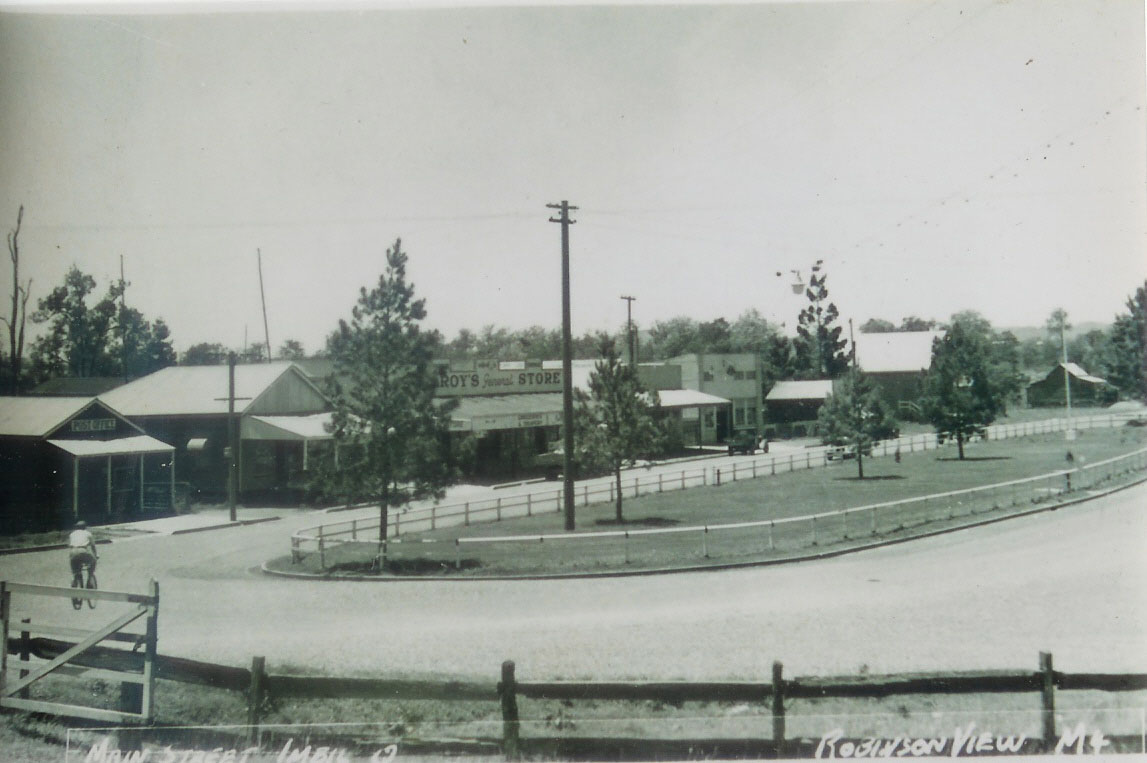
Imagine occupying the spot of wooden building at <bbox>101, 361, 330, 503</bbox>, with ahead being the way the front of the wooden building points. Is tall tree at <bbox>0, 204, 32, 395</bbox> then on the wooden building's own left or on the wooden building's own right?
on the wooden building's own right

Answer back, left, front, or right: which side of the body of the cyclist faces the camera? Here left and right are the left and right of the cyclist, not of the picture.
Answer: back

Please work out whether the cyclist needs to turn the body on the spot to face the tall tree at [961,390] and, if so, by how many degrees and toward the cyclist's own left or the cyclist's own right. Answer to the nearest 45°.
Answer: approximately 90° to the cyclist's own right

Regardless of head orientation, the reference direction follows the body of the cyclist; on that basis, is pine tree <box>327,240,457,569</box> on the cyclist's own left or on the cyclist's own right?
on the cyclist's own right

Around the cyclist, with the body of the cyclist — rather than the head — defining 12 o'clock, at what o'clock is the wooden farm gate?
The wooden farm gate is roughly at 6 o'clock from the cyclist.

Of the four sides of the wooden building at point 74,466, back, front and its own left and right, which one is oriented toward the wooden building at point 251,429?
left

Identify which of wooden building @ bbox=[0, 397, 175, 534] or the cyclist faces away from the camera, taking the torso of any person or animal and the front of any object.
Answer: the cyclist

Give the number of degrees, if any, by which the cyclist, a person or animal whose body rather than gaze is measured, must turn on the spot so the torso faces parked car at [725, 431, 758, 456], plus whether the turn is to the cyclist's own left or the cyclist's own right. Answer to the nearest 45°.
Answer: approximately 45° to the cyclist's own right
